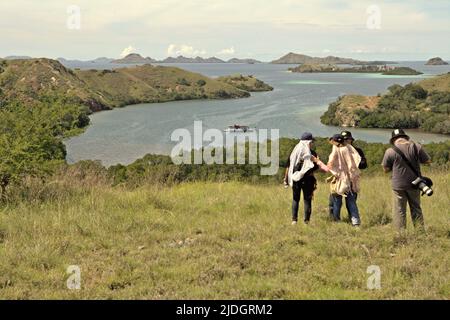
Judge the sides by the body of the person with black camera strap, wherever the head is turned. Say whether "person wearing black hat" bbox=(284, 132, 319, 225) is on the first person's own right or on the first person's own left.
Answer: on the first person's own left

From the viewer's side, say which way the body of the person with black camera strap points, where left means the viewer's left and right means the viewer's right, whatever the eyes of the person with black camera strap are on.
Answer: facing away from the viewer

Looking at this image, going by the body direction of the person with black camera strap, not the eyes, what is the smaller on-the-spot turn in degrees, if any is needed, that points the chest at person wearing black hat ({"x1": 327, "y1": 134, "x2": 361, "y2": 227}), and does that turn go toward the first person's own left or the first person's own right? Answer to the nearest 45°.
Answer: approximately 45° to the first person's own left
